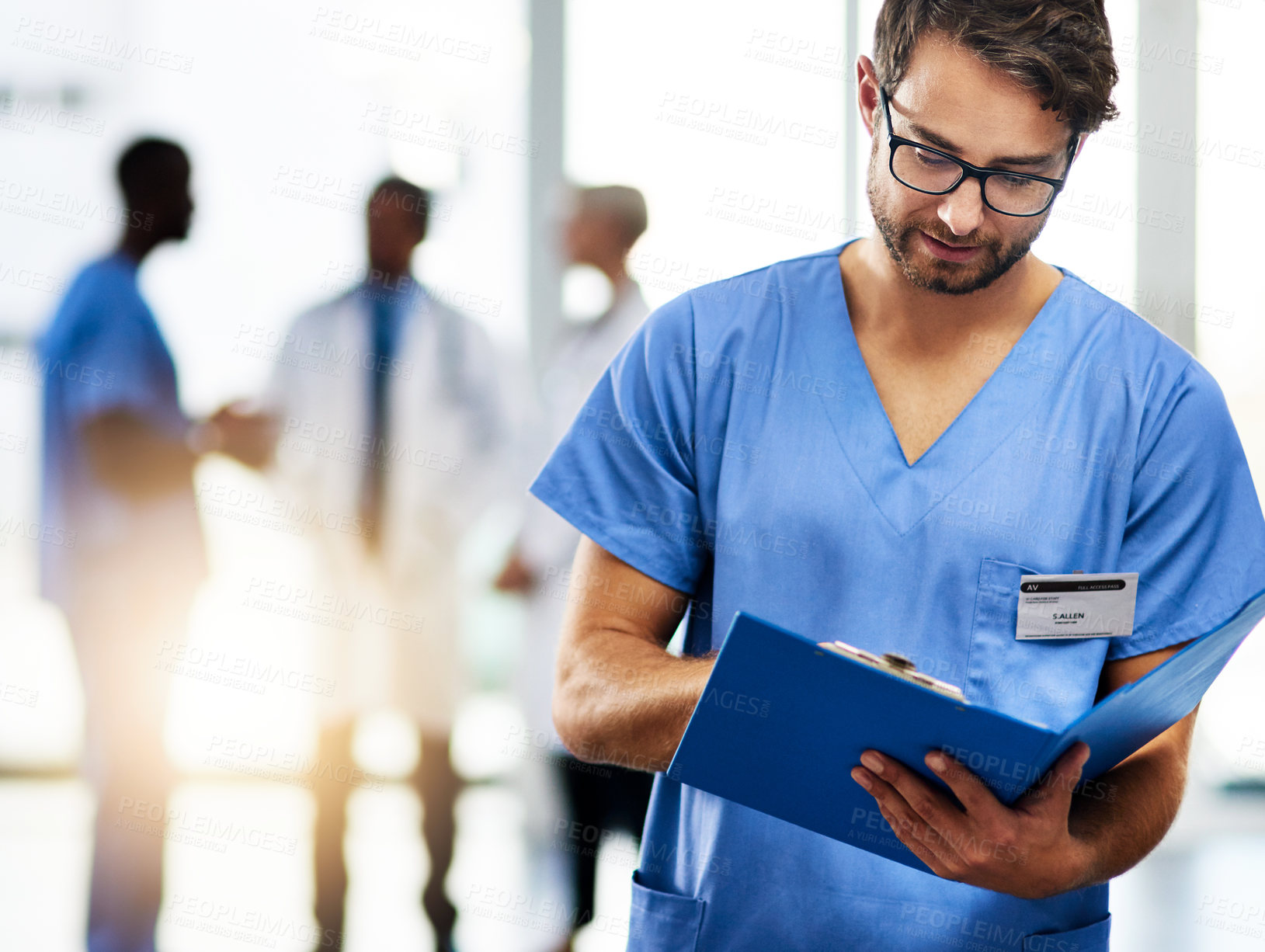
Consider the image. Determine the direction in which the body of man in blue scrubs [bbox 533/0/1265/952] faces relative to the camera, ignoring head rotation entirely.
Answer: toward the camera

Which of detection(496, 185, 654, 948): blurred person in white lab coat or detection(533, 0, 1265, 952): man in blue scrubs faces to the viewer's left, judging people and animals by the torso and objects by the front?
the blurred person in white lab coat

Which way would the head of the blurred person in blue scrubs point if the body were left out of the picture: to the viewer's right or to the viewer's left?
to the viewer's right

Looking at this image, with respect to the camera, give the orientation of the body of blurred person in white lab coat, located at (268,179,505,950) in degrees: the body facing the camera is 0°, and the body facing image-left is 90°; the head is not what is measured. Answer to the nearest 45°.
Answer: approximately 0°

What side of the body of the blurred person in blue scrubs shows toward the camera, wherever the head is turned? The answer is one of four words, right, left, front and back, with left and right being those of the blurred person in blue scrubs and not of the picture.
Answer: right

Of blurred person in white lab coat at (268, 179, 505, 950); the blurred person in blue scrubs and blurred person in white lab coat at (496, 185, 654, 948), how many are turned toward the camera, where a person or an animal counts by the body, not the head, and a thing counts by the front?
1

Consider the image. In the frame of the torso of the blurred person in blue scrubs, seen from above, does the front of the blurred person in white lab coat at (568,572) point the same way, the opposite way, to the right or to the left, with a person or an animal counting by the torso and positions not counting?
the opposite way

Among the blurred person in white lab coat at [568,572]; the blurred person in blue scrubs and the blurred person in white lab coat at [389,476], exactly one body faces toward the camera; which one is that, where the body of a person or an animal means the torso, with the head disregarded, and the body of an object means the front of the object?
the blurred person in white lab coat at [389,476]

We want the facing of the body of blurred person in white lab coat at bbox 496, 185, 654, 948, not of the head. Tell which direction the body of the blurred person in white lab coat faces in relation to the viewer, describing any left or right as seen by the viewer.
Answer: facing to the left of the viewer
